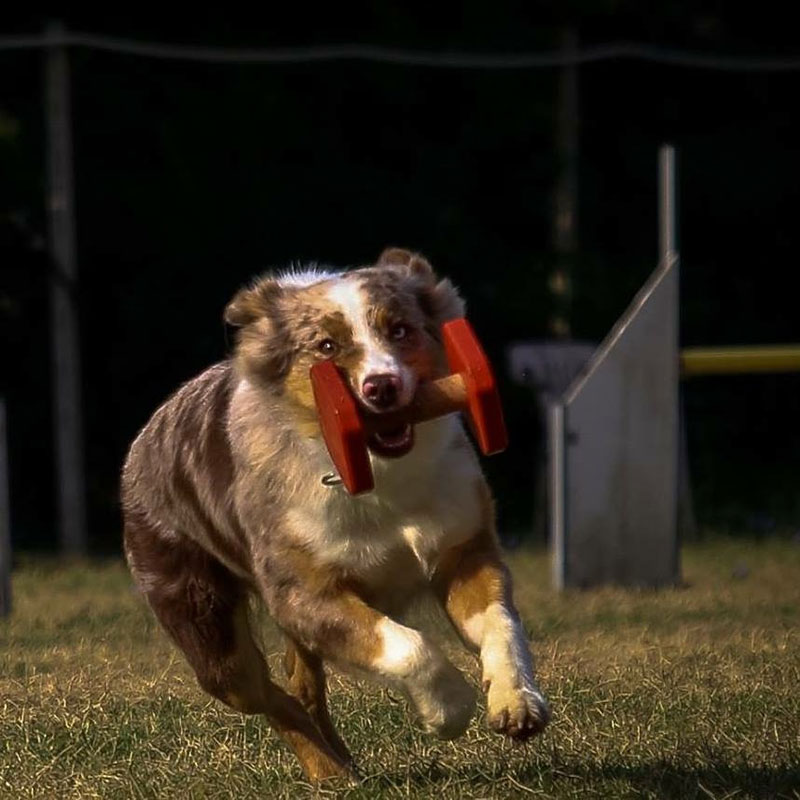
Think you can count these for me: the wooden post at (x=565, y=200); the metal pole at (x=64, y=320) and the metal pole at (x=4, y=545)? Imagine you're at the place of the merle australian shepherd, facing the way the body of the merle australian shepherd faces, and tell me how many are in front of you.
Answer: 0

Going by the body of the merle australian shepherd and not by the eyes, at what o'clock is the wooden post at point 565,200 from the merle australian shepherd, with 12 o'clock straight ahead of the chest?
The wooden post is roughly at 8 o'clock from the merle australian shepherd.

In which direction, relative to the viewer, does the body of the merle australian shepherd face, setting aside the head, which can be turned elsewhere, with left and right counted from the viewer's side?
facing the viewer and to the right of the viewer

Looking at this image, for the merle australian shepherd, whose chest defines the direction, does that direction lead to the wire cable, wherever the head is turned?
no

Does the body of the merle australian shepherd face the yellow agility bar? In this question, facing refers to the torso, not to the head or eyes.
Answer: no

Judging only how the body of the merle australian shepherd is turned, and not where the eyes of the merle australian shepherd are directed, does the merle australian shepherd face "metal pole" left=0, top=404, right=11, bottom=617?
no

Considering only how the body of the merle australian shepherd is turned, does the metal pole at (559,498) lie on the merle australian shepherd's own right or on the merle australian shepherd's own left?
on the merle australian shepherd's own left

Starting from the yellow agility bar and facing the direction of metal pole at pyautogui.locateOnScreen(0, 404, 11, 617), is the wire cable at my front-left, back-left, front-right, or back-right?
front-right
